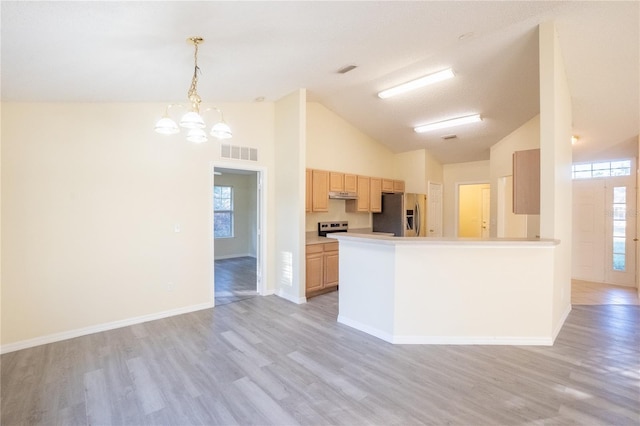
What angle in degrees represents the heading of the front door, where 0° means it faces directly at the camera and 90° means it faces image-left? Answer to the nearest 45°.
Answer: approximately 45°

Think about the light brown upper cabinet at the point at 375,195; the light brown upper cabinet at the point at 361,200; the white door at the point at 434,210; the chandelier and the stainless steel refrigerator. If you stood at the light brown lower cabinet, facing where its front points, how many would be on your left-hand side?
4

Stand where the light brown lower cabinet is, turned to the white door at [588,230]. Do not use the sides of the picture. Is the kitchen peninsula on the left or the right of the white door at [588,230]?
right

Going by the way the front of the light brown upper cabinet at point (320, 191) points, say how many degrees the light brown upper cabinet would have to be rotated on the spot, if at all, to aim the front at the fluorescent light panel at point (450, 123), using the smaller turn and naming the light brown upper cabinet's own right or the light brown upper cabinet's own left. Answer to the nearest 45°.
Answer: approximately 45° to the light brown upper cabinet's own left

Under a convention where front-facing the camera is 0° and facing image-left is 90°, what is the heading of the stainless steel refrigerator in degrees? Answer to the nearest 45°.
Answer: approximately 315°

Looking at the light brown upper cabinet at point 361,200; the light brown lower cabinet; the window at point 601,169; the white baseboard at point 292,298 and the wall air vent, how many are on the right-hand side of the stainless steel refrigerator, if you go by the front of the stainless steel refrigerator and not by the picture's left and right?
4

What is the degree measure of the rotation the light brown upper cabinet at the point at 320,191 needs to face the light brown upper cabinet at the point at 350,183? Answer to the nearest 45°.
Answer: approximately 90° to its left

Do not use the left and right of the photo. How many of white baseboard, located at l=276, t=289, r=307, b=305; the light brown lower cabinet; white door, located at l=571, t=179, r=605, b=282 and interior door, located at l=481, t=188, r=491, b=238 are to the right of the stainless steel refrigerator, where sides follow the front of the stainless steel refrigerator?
2

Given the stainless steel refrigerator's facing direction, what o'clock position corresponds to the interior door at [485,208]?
The interior door is roughly at 9 o'clock from the stainless steel refrigerator.

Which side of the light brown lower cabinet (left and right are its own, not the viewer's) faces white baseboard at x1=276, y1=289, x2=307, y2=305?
right

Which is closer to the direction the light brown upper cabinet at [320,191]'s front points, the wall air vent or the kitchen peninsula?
the kitchen peninsula

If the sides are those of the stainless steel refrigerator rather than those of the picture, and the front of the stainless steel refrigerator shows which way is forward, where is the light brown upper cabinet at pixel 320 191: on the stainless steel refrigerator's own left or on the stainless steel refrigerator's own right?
on the stainless steel refrigerator's own right
